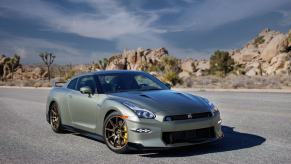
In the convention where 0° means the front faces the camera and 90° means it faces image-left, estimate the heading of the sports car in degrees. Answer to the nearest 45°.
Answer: approximately 315°

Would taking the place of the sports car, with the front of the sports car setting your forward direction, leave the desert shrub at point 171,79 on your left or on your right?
on your left
